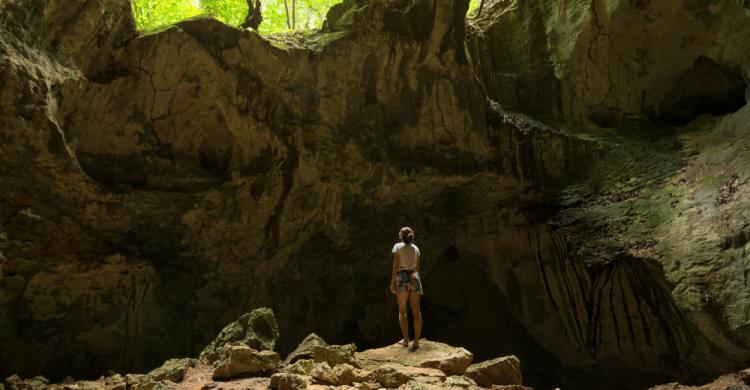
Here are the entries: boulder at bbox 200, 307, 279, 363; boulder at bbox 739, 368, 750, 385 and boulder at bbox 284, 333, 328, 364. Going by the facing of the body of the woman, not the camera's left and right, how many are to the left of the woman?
2

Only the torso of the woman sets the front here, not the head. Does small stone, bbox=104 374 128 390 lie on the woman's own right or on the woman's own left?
on the woman's own left

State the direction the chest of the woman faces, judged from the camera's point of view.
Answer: away from the camera

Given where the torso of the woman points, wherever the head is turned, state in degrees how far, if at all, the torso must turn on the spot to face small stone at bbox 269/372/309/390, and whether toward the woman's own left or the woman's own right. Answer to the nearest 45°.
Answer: approximately 135° to the woman's own left

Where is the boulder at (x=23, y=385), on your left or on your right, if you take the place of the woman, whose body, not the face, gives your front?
on your left

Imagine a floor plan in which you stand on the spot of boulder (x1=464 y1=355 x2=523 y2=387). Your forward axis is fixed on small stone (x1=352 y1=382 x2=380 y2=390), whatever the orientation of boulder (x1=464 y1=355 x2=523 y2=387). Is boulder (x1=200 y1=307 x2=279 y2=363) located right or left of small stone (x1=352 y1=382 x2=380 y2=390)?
right

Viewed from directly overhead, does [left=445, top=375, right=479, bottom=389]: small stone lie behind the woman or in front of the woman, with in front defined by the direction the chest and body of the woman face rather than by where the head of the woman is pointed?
behind

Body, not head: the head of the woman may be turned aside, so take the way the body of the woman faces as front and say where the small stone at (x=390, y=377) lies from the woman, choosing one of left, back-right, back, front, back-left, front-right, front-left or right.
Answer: back

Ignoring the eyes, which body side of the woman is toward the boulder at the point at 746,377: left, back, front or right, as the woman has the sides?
right

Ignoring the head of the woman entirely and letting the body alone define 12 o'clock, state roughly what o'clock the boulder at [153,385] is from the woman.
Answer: The boulder is roughly at 8 o'clock from the woman.

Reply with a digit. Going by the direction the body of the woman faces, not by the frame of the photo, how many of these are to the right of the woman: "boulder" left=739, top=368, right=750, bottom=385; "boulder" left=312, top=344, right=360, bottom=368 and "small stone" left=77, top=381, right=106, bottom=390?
1

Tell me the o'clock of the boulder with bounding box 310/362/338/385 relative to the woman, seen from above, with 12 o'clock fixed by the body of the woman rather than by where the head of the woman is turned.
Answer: The boulder is roughly at 7 o'clock from the woman.

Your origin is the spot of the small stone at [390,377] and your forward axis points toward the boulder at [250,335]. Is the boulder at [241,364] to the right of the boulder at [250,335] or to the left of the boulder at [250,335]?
left

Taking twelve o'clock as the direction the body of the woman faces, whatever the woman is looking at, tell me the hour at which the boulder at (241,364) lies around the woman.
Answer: The boulder is roughly at 8 o'clock from the woman.
